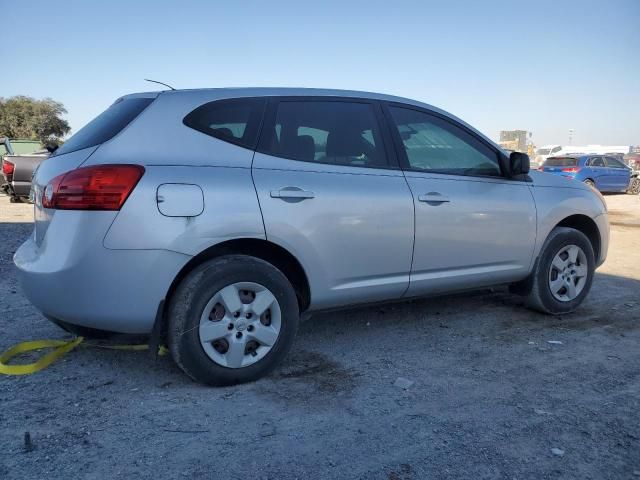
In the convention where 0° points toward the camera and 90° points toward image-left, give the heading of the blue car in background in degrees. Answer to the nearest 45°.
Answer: approximately 225°

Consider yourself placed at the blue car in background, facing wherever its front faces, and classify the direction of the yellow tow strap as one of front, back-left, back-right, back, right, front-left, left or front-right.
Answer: back-right

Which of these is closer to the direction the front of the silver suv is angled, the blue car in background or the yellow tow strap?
the blue car in background

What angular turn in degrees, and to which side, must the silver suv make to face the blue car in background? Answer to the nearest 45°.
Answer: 0° — it already faces it

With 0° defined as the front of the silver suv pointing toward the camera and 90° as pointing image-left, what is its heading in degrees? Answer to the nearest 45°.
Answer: approximately 225°
